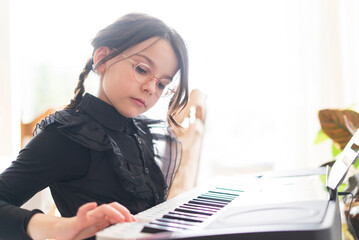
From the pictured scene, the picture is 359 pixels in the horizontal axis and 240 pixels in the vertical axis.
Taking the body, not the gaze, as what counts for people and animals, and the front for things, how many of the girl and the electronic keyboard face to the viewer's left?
1

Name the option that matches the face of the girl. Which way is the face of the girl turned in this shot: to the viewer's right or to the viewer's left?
to the viewer's right

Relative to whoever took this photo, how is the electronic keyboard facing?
facing to the left of the viewer

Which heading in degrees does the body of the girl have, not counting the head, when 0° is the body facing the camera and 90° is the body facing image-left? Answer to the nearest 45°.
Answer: approximately 315°
